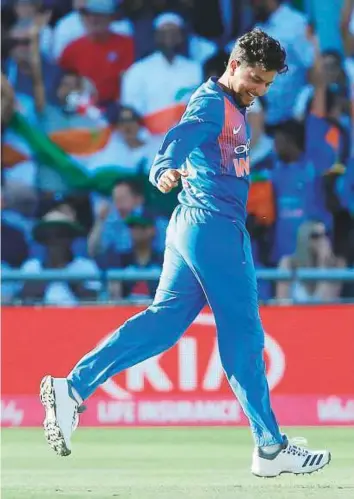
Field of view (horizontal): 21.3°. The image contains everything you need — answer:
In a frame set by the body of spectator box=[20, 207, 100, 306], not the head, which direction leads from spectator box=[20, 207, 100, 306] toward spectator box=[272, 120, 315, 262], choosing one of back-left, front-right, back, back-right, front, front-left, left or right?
left

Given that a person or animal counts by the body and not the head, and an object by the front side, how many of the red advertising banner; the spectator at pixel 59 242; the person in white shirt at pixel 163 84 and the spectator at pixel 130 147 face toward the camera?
4

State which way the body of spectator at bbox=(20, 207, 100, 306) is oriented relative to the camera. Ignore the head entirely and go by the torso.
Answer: toward the camera

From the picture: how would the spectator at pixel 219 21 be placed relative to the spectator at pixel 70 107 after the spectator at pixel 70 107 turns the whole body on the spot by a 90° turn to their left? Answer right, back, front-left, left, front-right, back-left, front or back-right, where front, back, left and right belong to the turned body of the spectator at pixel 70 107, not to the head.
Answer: front

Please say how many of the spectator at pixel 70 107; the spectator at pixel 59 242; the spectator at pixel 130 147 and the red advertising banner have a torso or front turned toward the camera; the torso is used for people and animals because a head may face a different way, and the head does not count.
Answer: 4

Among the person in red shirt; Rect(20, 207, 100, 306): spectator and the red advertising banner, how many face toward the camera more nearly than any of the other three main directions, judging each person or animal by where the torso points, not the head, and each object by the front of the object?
3

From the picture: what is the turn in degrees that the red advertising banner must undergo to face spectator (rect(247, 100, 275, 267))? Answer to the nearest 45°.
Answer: approximately 180°

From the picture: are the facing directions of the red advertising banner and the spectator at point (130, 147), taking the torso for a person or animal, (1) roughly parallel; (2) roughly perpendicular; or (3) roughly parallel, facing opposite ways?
roughly parallel

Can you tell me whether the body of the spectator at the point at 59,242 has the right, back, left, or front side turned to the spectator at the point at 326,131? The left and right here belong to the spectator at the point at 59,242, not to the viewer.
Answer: left

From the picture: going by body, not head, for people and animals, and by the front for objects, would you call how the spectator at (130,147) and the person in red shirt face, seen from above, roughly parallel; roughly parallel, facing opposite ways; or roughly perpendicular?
roughly parallel

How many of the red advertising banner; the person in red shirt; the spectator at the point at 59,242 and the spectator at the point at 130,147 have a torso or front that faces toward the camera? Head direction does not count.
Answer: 4

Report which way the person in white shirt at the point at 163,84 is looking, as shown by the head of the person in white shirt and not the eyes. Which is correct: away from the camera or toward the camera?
toward the camera

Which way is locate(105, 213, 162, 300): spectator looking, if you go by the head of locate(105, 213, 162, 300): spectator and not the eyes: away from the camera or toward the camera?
toward the camera

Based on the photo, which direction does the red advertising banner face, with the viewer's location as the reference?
facing the viewer

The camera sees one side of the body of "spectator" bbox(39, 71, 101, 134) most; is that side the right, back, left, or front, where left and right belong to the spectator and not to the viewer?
front
